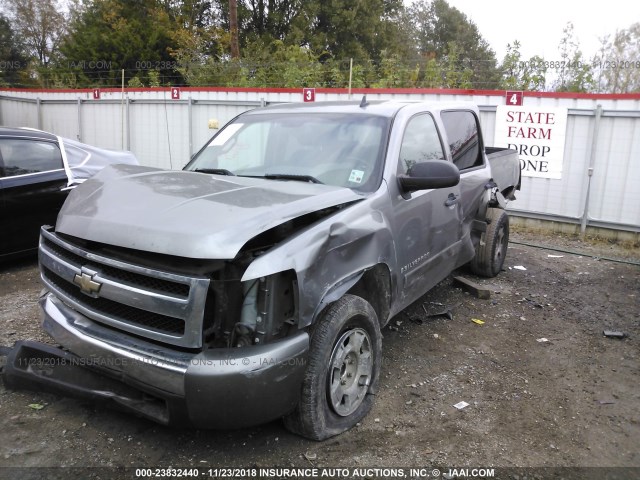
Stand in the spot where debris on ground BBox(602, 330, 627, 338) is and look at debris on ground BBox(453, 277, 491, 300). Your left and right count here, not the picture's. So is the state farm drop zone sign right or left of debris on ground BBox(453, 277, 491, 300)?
right

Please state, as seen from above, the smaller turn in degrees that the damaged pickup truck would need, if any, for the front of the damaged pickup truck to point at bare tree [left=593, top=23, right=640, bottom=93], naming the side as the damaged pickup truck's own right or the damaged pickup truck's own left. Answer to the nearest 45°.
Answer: approximately 180°

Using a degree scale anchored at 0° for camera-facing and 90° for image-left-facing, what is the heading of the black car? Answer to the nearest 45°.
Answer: approximately 45°

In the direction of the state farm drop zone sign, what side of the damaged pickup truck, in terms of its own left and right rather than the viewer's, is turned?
back

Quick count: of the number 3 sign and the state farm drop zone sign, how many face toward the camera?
2

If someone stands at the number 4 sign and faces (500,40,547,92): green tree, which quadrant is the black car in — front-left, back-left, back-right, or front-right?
back-left

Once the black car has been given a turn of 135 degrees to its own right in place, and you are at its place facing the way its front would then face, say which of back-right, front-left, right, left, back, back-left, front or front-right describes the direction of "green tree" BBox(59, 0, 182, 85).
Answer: front

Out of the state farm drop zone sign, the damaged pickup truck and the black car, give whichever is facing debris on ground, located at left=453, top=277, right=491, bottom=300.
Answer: the state farm drop zone sign
